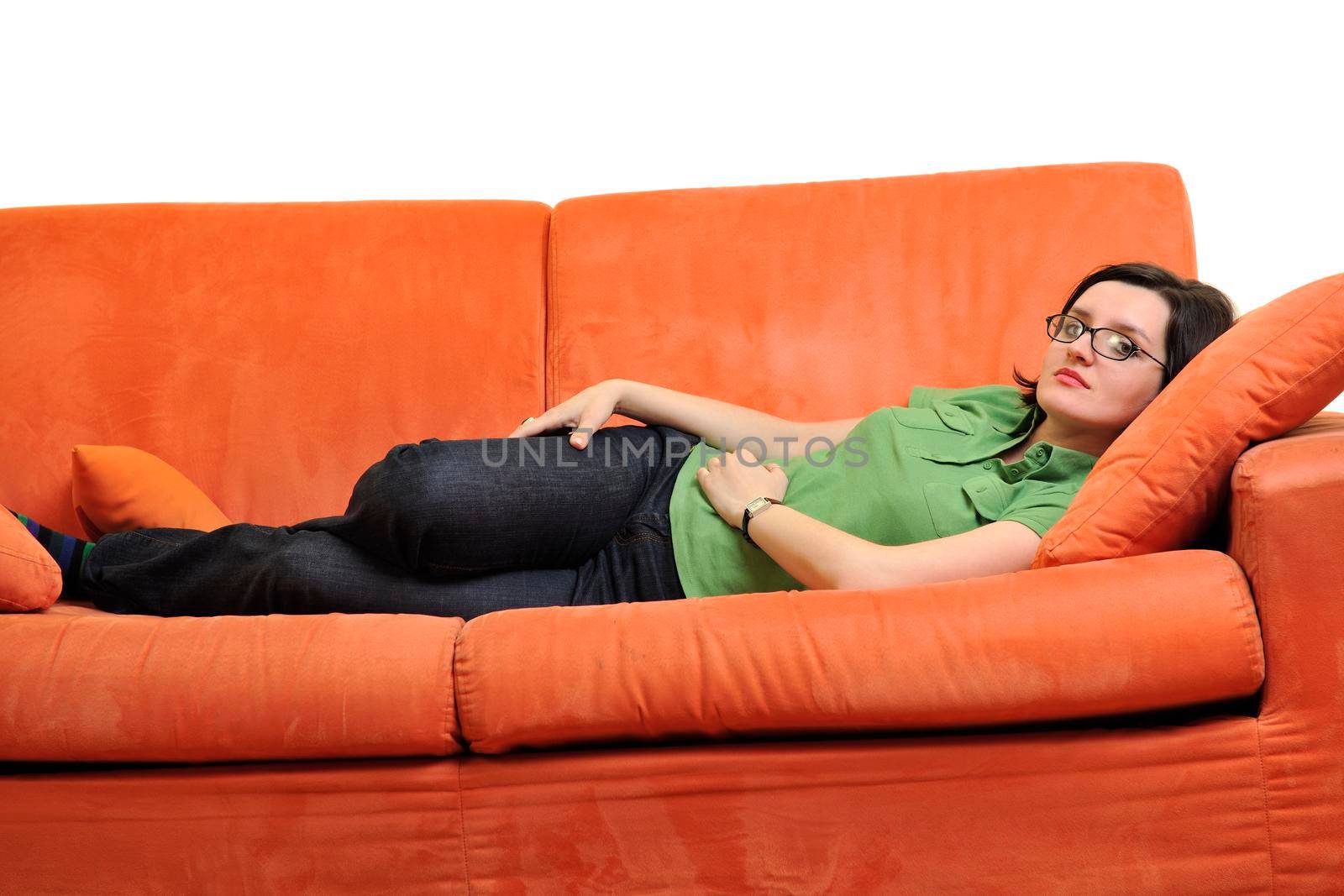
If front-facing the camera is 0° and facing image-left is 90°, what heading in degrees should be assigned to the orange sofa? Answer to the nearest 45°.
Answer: approximately 0°
